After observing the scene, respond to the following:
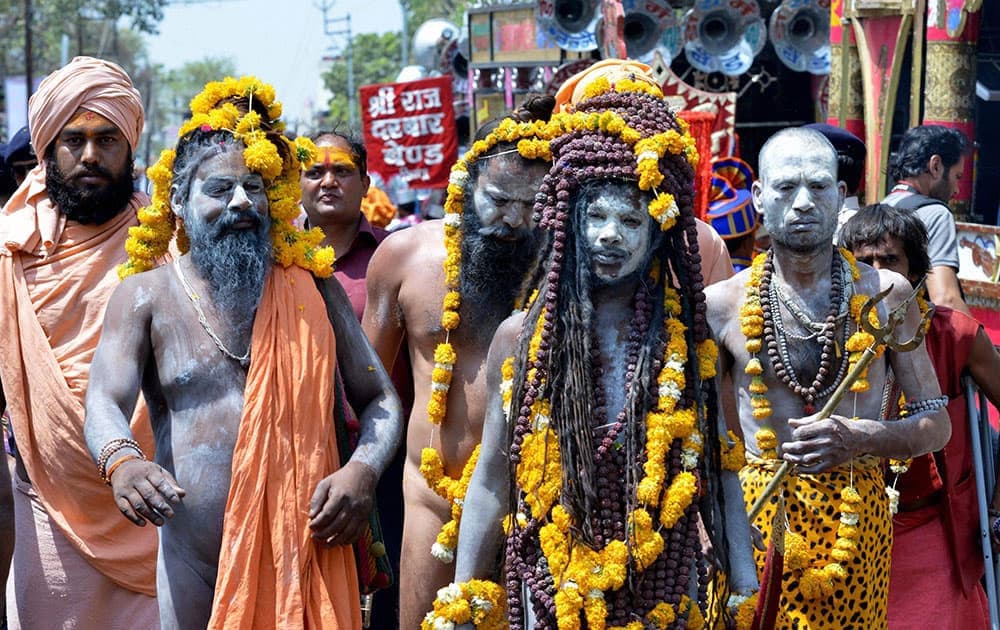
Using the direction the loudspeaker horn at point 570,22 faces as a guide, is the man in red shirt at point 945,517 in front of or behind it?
in front

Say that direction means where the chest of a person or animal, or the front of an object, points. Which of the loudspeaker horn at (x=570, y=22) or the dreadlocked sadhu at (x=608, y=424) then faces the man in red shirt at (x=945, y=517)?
the loudspeaker horn

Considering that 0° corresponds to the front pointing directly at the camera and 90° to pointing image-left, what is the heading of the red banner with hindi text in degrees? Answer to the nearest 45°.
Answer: approximately 0°

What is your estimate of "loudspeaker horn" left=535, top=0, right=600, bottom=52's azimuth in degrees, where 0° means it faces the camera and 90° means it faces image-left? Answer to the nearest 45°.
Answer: approximately 0°

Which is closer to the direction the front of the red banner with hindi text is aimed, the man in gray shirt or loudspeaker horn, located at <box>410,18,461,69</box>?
the man in gray shirt
